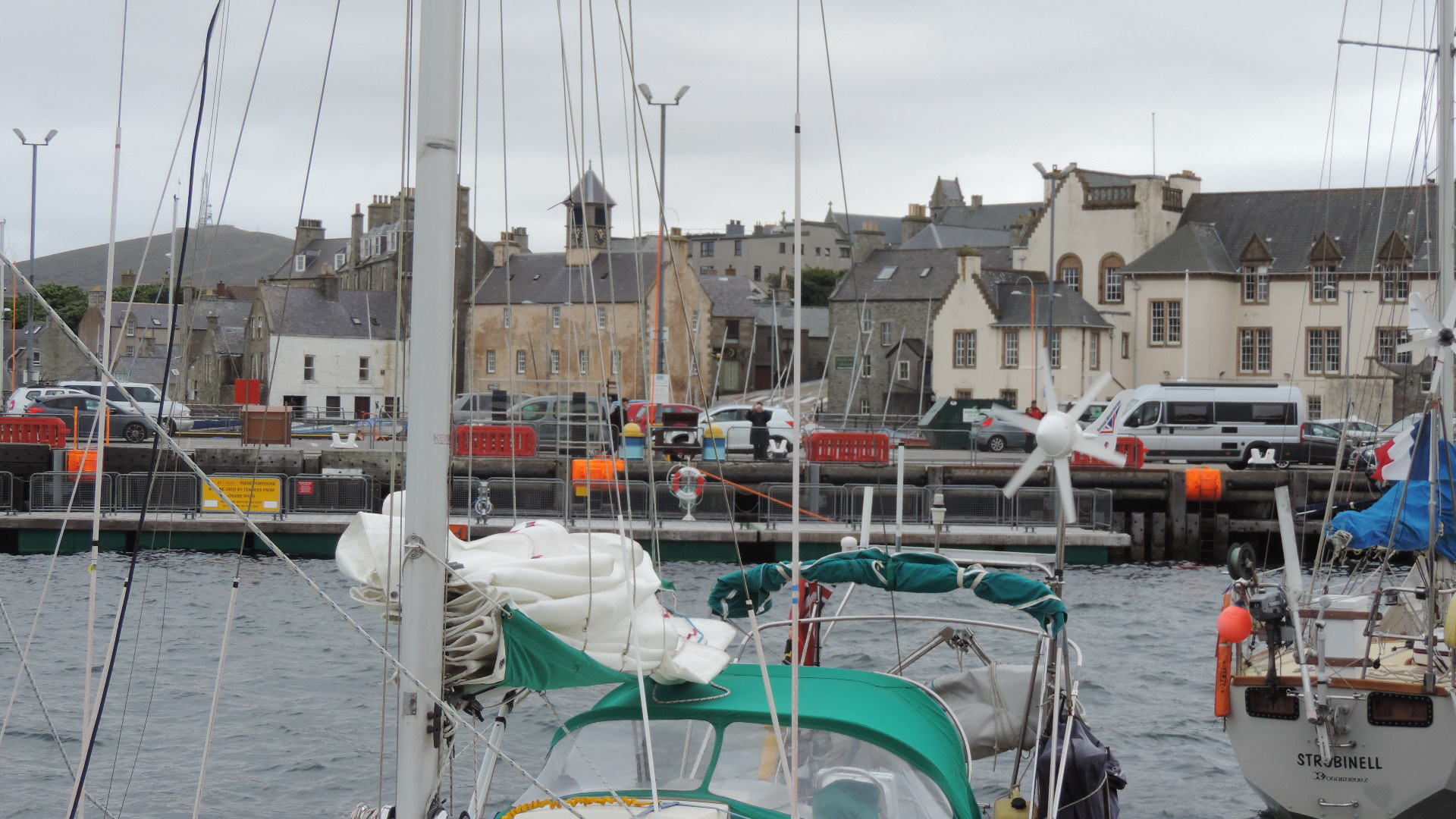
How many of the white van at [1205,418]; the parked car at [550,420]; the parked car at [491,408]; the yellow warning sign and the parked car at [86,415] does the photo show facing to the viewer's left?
2

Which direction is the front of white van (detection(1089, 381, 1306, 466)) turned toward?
to the viewer's left

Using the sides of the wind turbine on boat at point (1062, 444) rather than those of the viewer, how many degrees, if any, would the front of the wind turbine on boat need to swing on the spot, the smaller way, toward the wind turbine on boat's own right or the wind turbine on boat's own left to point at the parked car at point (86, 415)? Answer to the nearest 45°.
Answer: approximately 90° to the wind turbine on boat's own right

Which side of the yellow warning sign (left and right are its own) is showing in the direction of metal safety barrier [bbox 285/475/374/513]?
left

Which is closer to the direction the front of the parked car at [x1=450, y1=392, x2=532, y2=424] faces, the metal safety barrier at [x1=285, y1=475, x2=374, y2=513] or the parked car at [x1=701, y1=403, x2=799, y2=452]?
the parked car
